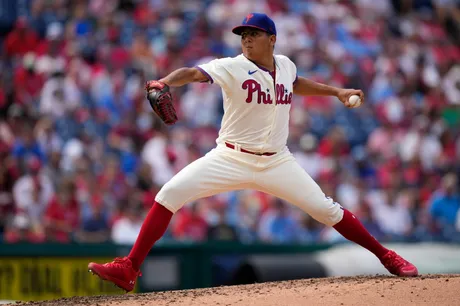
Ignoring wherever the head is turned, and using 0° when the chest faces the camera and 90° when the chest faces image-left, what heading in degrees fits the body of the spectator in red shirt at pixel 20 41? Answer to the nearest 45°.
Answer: approximately 0°

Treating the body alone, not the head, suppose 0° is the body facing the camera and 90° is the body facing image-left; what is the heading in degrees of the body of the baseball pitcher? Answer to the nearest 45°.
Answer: approximately 0°

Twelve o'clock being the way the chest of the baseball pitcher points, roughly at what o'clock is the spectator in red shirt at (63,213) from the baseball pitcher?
The spectator in red shirt is roughly at 5 o'clock from the baseball pitcher.

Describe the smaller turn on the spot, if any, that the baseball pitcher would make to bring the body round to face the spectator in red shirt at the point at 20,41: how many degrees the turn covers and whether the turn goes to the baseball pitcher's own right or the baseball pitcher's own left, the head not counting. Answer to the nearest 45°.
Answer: approximately 135° to the baseball pitcher's own right

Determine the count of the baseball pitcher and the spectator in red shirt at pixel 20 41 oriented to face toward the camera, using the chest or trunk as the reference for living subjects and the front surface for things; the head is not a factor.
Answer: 2

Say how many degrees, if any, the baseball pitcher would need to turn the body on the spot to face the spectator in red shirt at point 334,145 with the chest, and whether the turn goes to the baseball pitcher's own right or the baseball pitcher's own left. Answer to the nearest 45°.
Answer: approximately 180°

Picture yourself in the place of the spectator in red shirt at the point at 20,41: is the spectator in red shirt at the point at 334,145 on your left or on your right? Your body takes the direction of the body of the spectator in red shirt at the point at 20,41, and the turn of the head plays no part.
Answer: on your left

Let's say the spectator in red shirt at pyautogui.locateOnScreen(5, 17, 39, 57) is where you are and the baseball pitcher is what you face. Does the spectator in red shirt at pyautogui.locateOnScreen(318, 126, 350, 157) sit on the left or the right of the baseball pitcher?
left

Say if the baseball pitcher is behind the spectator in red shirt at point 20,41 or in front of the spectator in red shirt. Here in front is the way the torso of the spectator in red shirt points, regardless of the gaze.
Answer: in front
